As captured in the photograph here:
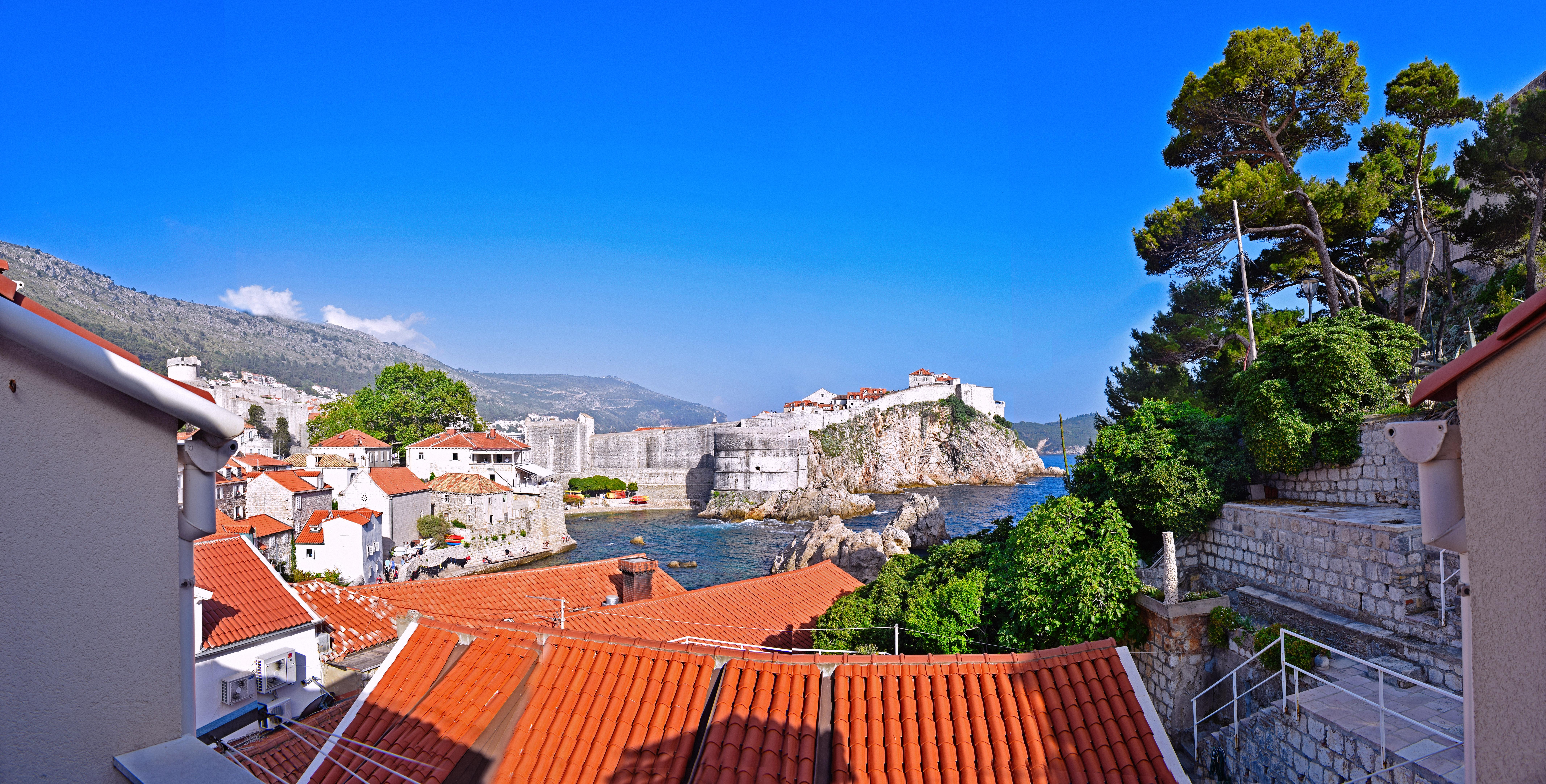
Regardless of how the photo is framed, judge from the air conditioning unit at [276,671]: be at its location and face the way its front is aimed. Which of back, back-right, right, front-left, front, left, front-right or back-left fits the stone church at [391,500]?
back-left

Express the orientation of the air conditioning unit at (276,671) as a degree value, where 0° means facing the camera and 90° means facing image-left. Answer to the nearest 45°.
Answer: approximately 315°

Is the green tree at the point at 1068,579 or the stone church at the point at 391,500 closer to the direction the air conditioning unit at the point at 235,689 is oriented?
the green tree

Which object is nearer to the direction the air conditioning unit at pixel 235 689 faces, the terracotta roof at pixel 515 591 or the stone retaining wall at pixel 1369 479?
the stone retaining wall

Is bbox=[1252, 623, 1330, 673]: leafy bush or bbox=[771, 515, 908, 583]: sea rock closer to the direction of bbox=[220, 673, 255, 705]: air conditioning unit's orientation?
the leafy bush
